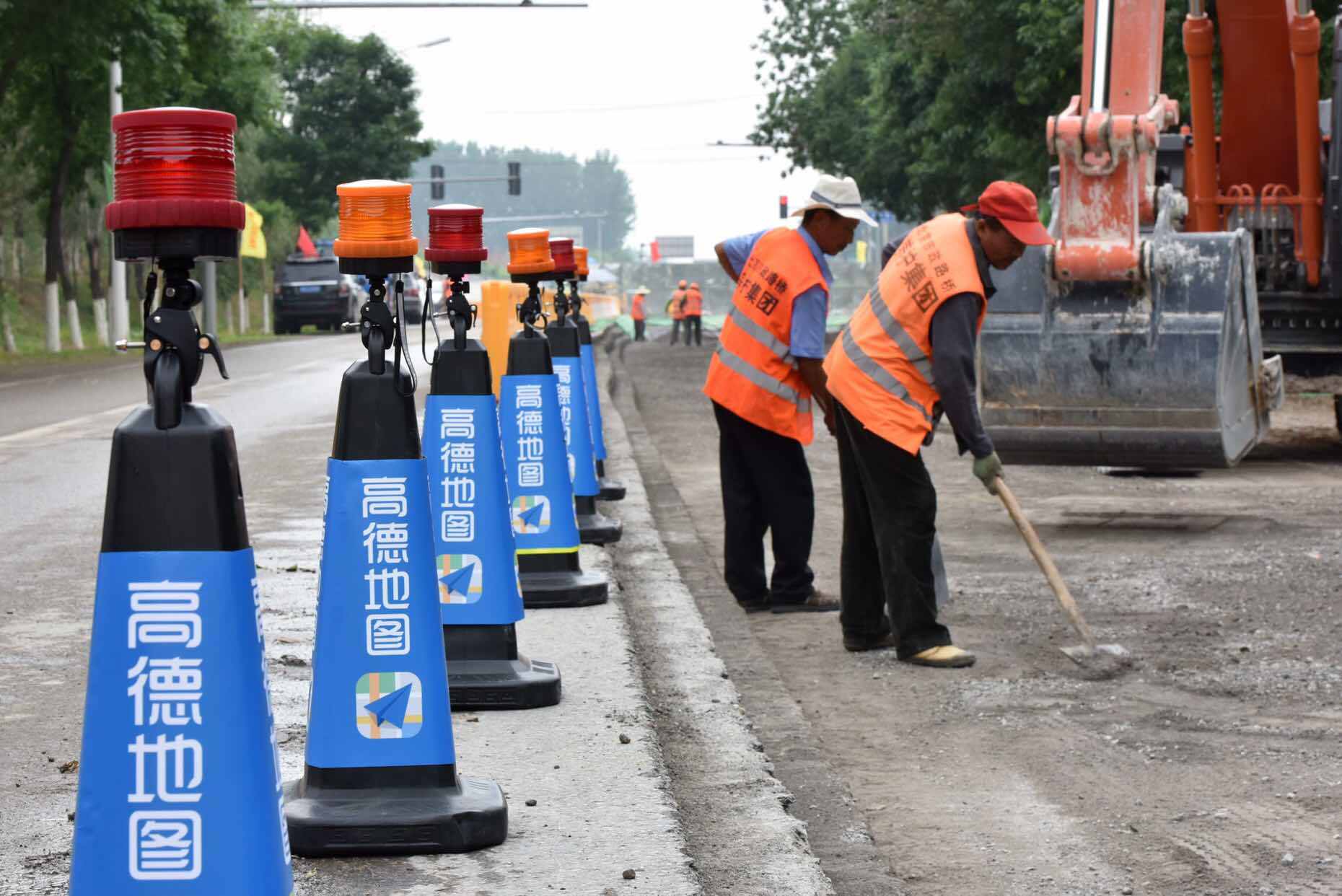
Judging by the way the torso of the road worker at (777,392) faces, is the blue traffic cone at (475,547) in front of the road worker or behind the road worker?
behind

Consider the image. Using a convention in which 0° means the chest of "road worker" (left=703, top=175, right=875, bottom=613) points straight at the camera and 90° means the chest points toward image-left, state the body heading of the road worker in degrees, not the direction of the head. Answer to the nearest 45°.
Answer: approximately 225°

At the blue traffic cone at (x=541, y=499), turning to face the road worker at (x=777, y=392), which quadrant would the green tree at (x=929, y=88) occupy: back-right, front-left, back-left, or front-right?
front-left

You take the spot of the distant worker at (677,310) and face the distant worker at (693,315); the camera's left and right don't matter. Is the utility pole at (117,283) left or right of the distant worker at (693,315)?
right

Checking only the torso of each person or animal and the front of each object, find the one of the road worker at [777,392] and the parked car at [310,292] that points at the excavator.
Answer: the road worker

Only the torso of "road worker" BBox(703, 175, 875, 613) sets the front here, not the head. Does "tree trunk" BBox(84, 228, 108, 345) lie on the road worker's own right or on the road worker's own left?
on the road worker's own left

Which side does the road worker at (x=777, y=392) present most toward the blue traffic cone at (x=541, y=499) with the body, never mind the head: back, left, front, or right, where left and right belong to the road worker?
back

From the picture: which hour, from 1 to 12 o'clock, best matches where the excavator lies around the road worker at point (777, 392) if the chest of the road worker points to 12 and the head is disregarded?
The excavator is roughly at 12 o'clock from the road worker.

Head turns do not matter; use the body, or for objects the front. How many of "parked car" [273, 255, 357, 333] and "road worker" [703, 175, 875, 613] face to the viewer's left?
0

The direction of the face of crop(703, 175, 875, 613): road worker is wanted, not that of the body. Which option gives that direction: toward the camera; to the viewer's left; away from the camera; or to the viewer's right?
to the viewer's right

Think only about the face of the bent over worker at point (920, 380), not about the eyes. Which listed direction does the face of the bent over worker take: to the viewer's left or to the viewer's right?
to the viewer's right
